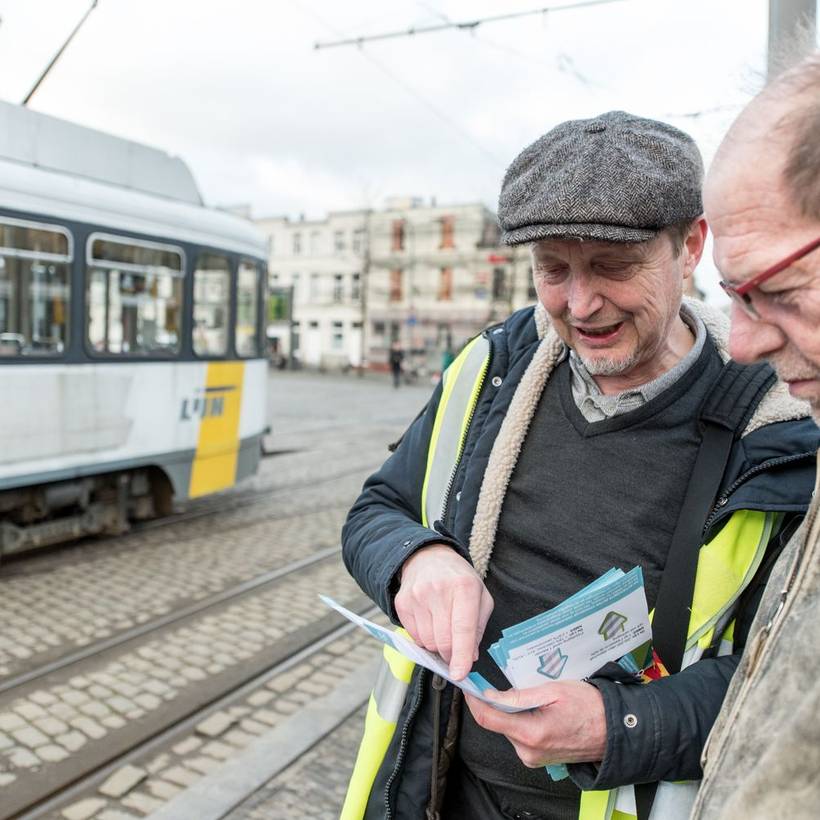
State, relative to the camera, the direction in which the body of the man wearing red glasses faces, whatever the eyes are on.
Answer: to the viewer's left

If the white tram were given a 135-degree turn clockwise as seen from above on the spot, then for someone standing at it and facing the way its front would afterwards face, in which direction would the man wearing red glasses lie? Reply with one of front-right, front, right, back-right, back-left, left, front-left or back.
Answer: back

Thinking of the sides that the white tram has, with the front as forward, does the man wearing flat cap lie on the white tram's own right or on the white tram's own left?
on the white tram's own left

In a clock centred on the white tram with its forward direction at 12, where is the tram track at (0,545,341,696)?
The tram track is roughly at 10 o'clock from the white tram.

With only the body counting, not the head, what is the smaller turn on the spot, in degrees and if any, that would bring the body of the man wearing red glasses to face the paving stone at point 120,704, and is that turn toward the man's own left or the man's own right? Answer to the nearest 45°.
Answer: approximately 45° to the man's own right

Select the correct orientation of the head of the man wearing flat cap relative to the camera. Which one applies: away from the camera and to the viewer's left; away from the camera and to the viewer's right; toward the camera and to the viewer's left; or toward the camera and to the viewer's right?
toward the camera and to the viewer's left

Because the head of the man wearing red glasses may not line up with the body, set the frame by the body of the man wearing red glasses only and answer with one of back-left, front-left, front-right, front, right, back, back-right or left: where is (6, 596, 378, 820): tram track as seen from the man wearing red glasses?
front-right

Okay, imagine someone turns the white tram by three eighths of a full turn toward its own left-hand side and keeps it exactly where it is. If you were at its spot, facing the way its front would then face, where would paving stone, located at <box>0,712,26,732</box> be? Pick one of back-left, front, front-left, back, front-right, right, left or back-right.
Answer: right

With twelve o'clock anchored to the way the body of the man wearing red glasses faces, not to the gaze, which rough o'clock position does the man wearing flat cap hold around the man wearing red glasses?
The man wearing flat cap is roughly at 2 o'clock from the man wearing red glasses.

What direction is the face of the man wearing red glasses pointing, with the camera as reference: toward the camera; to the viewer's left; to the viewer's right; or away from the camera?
to the viewer's left
